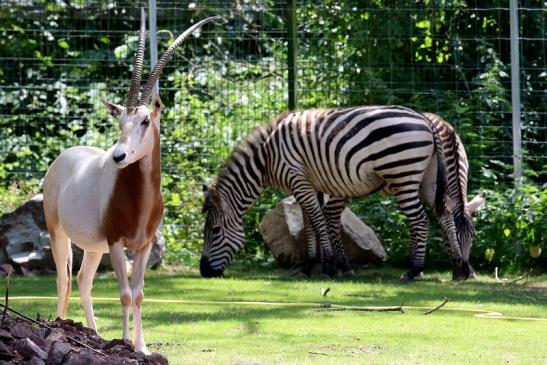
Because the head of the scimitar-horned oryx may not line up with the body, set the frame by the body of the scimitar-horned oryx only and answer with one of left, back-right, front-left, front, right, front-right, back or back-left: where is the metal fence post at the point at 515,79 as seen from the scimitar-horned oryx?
left

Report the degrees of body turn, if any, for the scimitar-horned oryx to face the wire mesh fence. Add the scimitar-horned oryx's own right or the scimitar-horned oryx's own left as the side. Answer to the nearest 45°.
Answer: approximately 135° to the scimitar-horned oryx's own left

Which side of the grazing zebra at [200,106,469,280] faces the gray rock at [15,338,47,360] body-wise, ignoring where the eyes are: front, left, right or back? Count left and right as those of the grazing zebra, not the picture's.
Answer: left

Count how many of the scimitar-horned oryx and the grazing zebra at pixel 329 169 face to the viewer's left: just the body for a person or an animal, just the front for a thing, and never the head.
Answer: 1

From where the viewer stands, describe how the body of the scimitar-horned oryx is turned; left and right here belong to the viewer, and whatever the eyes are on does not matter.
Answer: facing the viewer and to the right of the viewer

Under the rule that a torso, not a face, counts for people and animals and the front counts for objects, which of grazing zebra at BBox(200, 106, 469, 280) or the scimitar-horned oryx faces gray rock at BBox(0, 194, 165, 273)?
the grazing zebra

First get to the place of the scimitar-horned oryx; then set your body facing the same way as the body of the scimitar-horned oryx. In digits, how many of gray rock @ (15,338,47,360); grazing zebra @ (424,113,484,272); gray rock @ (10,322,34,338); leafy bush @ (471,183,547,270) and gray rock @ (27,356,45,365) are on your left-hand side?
2

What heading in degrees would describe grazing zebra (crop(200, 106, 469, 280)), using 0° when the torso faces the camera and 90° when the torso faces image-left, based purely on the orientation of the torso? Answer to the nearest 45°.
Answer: approximately 90°

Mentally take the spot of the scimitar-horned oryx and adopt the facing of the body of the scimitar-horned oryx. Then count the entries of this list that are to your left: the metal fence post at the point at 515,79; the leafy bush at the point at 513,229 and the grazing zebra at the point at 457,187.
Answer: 3

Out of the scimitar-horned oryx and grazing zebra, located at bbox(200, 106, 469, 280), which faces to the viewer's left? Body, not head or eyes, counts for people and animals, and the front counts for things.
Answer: the grazing zebra

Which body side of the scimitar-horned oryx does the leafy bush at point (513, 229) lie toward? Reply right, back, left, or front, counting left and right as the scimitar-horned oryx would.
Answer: left

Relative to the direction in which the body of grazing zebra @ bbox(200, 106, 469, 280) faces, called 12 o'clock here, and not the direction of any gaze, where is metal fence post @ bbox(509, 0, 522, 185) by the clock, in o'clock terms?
The metal fence post is roughly at 5 o'clock from the grazing zebra.

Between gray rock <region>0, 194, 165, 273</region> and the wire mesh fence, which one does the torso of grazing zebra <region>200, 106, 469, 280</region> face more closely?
the gray rock
